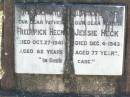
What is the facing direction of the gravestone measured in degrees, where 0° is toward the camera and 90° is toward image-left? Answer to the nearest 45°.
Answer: approximately 0°
